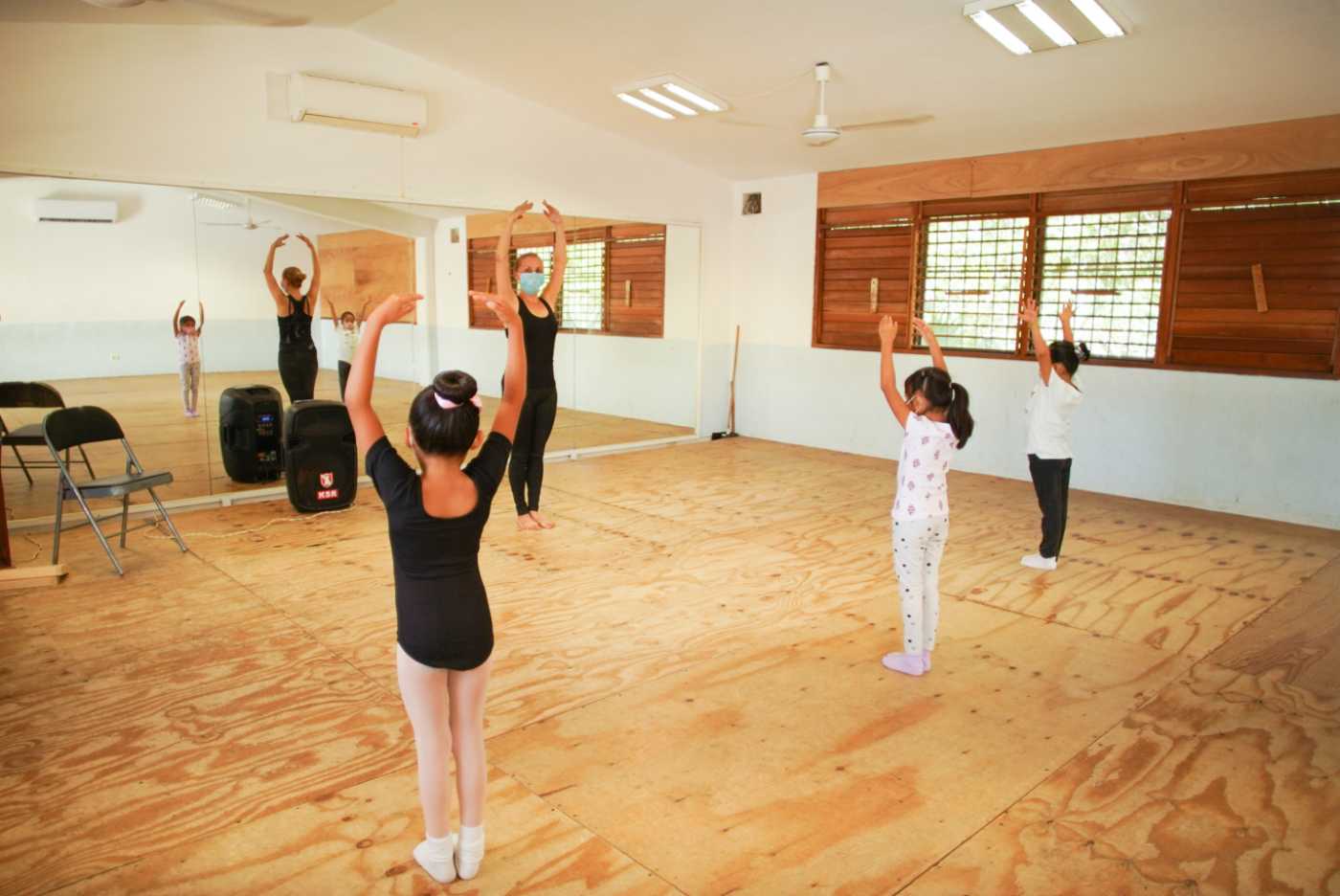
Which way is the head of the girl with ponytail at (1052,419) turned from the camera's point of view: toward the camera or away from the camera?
away from the camera

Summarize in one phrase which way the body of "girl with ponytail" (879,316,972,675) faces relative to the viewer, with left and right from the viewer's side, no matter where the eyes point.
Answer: facing away from the viewer and to the left of the viewer

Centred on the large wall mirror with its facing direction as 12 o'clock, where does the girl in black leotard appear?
The girl in black leotard is roughly at 1 o'clock from the large wall mirror.

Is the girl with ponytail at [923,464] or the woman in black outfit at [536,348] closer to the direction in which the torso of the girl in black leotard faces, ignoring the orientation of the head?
the woman in black outfit

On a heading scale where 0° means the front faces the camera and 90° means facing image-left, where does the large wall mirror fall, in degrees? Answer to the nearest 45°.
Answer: approximately 315°

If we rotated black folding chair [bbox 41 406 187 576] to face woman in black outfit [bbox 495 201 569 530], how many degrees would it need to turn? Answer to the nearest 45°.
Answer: approximately 45° to its left

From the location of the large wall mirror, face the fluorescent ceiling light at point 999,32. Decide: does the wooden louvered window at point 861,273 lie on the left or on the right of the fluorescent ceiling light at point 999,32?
left

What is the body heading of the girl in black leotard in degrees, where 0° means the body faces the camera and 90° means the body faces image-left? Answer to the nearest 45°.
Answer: approximately 180°

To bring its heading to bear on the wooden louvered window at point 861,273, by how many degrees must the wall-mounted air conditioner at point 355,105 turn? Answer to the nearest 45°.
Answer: approximately 45° to its left

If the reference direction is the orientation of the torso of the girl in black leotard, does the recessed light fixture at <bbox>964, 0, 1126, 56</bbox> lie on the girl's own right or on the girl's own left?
on the girl's own right
